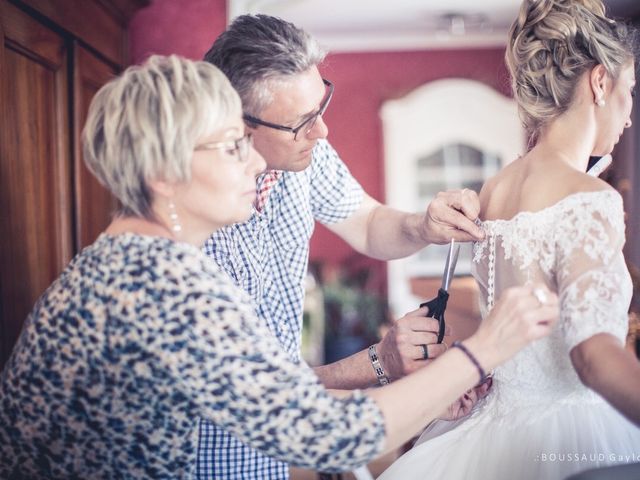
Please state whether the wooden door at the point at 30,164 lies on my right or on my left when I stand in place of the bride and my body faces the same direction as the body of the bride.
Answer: on my left

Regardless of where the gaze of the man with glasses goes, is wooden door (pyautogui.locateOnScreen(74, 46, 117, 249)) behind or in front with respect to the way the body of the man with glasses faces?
behind

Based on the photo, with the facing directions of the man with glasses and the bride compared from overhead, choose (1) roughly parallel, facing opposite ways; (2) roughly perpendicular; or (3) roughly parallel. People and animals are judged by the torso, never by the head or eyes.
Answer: roughly perpendicular

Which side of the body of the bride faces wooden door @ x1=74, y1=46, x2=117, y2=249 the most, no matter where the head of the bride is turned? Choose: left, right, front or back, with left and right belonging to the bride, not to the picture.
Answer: left

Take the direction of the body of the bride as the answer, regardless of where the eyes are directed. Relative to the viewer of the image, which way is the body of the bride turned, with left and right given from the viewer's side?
facing away from the viewer and to the right of the viewer

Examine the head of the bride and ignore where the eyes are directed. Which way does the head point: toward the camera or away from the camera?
away from the camera
